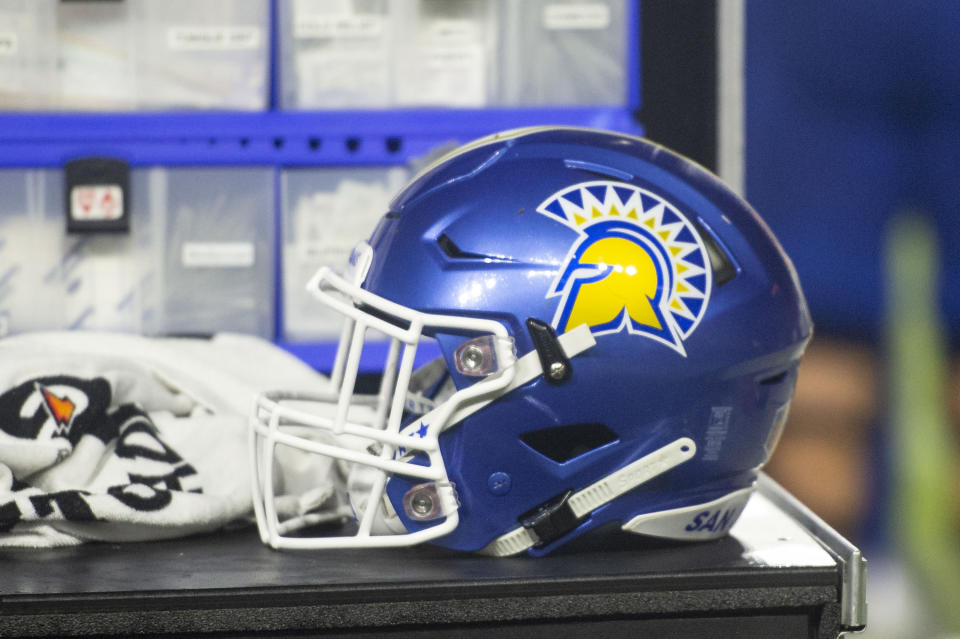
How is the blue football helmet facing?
to the viewer's left

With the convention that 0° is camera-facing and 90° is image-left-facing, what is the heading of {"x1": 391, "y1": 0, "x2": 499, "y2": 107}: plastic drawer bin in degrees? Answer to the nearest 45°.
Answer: approximately 0°

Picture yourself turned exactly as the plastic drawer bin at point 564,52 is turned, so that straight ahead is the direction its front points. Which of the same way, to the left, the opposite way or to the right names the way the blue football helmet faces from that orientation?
to the right

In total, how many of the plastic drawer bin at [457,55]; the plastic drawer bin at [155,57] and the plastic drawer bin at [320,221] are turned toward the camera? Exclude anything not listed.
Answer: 3

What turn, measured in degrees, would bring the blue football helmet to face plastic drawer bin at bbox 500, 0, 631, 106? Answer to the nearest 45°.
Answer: approximately 90° to its right
